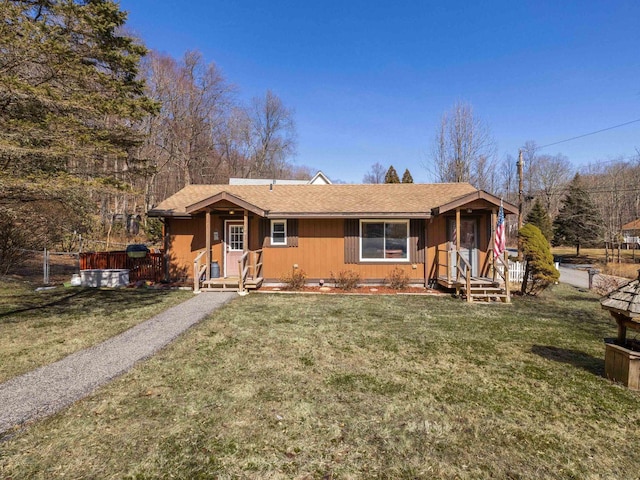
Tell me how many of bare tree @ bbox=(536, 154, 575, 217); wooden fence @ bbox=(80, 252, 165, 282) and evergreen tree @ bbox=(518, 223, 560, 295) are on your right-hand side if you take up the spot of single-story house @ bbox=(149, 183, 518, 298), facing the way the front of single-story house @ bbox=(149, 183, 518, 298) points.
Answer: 1

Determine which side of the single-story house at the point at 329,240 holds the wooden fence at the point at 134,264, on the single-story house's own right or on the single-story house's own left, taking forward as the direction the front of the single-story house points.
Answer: on the single-story house's own right

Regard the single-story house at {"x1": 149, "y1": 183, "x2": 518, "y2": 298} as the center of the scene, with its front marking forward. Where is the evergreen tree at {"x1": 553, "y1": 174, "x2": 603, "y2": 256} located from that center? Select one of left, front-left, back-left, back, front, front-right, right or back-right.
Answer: back-left

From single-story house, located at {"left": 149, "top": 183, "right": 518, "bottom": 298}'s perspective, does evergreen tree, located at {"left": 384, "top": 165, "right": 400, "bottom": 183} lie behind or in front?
behind

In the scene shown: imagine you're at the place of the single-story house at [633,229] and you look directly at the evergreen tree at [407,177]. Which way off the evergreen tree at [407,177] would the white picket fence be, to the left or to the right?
left

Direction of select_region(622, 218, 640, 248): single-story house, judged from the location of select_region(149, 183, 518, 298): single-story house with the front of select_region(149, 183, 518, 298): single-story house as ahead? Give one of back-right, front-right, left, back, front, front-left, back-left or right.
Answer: back-left

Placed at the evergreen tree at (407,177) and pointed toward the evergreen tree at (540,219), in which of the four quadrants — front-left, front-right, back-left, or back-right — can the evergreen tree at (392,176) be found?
back-right

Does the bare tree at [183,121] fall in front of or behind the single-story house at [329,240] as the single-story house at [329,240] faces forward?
behind

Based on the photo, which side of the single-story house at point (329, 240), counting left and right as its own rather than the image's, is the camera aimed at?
front
